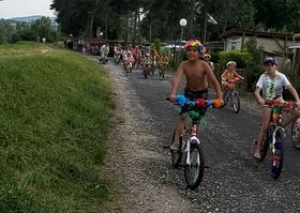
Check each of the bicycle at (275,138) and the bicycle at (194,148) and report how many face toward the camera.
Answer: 2

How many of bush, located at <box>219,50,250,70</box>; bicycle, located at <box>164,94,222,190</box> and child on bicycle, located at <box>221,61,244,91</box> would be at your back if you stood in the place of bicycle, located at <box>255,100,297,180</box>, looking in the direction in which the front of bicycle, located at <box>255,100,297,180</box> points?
2

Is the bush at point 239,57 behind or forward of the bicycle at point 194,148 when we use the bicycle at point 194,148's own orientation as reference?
behind

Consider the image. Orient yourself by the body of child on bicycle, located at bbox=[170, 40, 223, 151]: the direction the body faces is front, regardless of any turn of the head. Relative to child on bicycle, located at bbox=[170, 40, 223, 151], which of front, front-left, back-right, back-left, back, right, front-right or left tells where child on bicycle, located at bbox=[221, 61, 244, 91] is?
back

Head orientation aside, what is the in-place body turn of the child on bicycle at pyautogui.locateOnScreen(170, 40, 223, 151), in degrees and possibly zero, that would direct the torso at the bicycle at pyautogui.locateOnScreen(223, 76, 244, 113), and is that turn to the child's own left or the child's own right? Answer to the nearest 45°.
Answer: approximately 180°

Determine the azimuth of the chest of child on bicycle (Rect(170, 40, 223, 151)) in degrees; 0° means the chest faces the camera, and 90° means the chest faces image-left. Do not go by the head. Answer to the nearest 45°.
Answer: approximately 0°

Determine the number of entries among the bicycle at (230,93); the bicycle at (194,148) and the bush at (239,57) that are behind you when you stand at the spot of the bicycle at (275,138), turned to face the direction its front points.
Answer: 2

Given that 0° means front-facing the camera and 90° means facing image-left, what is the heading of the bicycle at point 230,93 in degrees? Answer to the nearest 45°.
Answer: approximately 315°
